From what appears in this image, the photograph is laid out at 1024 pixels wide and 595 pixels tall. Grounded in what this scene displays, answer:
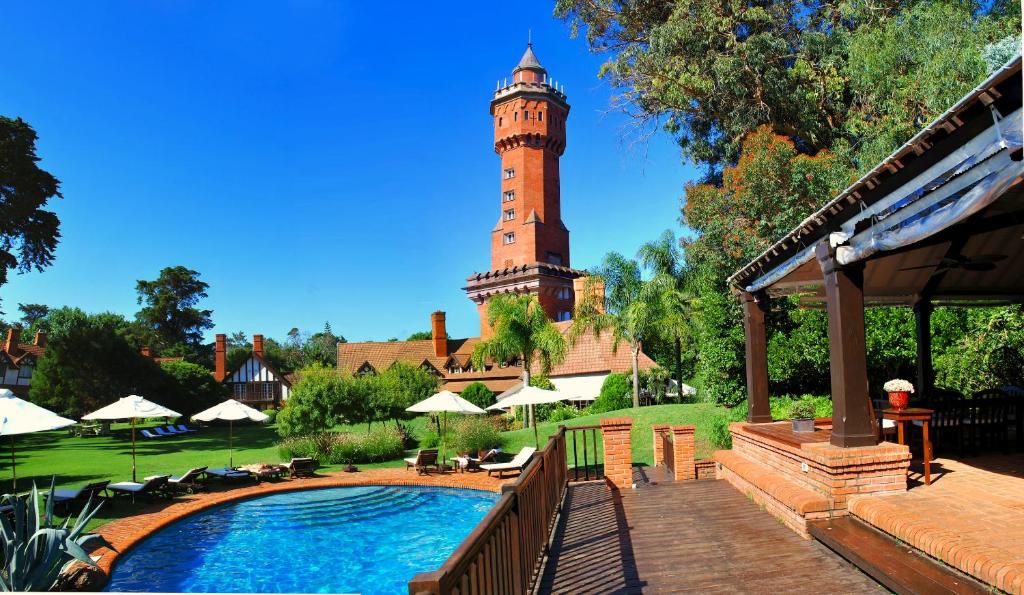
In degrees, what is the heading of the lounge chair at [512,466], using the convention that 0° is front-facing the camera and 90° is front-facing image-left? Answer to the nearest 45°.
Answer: approximately 45°

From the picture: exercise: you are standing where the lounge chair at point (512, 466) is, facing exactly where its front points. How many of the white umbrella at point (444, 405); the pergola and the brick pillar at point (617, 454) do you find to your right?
1

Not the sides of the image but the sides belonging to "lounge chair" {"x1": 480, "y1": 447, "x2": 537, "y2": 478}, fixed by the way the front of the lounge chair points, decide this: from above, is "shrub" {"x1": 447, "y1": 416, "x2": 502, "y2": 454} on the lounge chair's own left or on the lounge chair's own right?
on the lounge chair's own right

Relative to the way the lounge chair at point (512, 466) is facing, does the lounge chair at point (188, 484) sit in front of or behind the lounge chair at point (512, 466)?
in front

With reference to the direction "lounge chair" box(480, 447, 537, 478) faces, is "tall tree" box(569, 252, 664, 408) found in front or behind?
behind

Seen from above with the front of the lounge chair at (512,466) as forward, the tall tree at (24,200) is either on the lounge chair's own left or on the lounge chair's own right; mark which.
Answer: on the lounge chair's own right

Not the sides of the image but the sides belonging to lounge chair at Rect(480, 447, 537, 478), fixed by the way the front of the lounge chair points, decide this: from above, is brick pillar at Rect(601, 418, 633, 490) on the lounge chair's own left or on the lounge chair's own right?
on the lounge chair's own left

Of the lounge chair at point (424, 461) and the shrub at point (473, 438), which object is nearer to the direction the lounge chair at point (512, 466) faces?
the lounge chair

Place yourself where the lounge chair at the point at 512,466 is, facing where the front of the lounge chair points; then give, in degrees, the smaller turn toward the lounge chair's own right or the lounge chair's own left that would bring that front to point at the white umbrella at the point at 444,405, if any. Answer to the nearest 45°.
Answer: approximately 90° to the lounge chair's own right

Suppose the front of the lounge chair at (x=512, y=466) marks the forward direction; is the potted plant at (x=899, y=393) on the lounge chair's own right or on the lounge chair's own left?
on the lounge chair's own left
